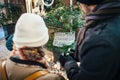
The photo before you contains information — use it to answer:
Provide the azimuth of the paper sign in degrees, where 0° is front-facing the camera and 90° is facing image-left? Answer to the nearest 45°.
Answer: approximately 0°

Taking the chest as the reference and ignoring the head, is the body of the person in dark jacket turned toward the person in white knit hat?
yes

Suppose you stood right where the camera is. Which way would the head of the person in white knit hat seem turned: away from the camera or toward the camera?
away from the camera

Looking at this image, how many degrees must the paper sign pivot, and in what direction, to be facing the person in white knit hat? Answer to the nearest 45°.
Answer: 0° — it already faces them

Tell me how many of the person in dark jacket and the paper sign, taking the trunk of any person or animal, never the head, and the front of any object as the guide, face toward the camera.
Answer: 1

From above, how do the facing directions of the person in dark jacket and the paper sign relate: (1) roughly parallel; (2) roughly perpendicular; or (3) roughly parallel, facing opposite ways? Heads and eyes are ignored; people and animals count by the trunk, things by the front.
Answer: roughly perpendicular

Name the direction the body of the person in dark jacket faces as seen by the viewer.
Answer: to the viewer's left
